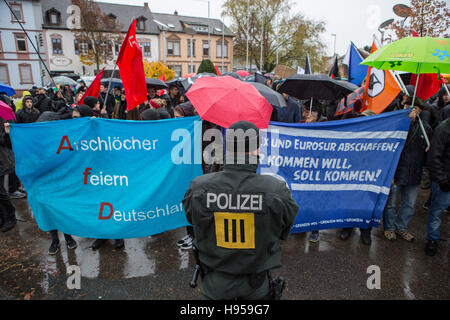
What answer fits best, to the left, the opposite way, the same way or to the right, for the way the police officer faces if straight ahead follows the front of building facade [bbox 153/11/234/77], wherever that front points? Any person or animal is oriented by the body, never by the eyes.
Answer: the opposite way

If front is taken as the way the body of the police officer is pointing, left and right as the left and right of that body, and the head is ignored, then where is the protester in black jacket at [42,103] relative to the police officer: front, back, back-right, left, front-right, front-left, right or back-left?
front-left

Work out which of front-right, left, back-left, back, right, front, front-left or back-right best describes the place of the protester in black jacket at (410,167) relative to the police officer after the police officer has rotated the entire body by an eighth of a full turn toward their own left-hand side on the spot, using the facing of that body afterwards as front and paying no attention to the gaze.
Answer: right

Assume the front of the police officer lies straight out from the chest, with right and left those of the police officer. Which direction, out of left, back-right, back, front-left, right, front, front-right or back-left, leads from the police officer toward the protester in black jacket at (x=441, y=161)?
front-right

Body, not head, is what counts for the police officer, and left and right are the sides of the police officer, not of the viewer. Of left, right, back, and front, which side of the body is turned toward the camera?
back

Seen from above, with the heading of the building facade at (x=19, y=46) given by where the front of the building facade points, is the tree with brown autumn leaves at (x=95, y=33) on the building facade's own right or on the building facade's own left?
on the building facade's own left

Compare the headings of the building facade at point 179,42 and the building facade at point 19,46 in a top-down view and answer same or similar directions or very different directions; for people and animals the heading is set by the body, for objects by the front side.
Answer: same or similar directions

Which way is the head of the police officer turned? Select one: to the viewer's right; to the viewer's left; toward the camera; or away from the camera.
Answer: away from the camera

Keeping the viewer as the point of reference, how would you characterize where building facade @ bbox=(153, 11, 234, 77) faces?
facing the viewer

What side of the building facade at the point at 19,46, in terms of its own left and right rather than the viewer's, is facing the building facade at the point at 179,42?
left

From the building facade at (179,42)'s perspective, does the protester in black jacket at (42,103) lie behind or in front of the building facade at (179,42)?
in front

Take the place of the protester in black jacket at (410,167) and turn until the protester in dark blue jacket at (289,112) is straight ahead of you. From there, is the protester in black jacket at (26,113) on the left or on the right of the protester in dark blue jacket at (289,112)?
left

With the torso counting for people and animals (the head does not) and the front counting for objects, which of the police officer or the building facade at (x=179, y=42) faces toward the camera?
the building facade

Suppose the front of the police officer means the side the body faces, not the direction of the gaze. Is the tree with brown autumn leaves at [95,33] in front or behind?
in front
